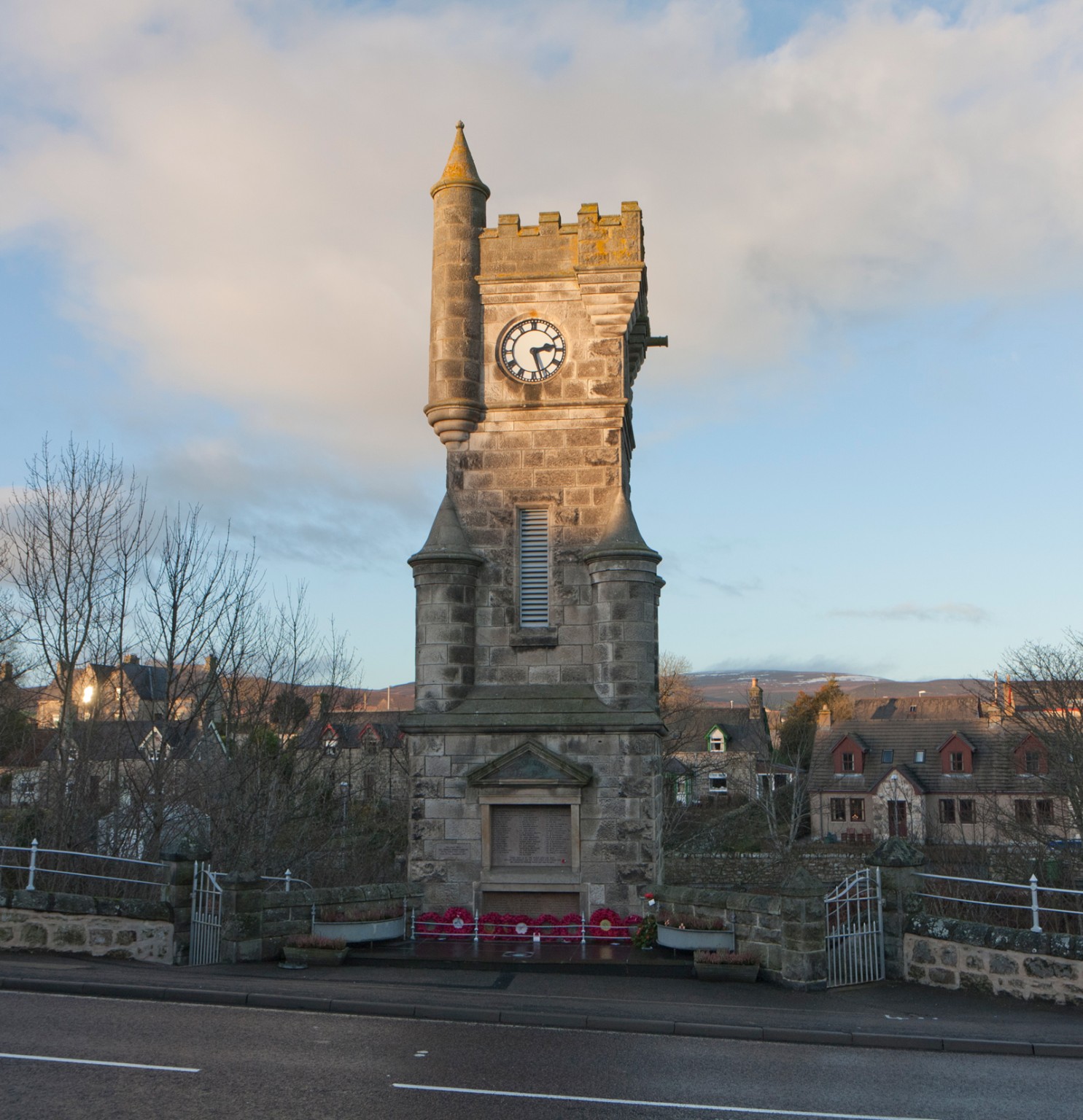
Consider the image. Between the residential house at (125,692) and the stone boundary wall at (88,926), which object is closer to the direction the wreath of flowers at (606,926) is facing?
the stone boundary wall

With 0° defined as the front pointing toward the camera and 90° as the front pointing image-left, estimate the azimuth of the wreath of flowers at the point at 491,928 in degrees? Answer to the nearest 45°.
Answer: approximately 0°

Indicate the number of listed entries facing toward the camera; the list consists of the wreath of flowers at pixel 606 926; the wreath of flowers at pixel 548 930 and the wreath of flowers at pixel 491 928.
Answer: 3

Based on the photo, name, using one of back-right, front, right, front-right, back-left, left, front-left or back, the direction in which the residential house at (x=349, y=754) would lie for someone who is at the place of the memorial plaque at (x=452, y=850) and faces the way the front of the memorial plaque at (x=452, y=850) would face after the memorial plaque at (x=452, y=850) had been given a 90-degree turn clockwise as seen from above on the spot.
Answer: right

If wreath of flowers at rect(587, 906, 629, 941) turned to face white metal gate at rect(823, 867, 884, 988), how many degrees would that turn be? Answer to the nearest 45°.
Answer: approximately 45° to its left

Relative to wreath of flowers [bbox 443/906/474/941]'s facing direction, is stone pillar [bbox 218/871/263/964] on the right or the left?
on its right
